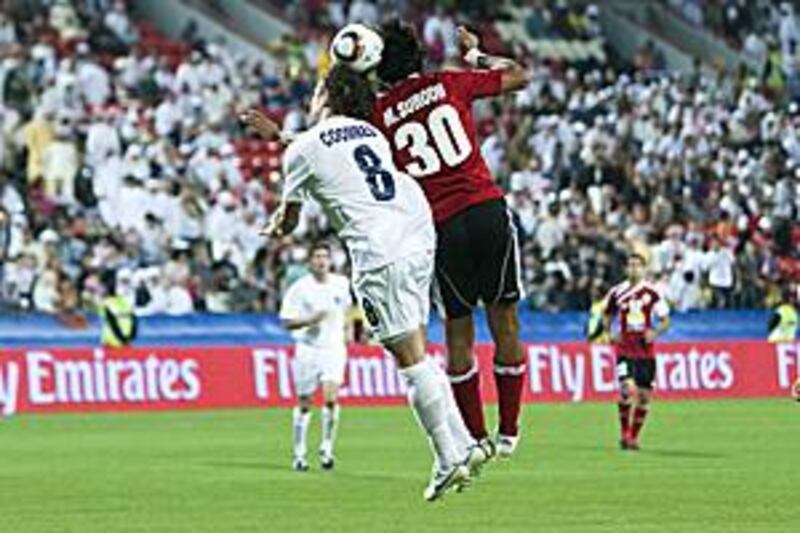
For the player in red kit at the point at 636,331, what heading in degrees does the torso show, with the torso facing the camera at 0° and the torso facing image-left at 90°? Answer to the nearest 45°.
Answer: approximately 0°

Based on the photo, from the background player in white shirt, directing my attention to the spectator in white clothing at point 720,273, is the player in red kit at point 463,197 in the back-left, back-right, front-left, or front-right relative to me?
back-right

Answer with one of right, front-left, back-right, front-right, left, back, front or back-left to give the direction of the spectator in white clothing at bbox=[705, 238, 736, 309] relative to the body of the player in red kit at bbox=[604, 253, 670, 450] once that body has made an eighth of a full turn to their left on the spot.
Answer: back-left

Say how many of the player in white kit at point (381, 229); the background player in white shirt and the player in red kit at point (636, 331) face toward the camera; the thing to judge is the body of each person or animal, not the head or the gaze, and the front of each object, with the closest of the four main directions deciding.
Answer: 2

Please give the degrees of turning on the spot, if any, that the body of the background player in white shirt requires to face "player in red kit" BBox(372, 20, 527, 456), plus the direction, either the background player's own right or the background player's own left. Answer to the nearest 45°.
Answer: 0° — they already face them

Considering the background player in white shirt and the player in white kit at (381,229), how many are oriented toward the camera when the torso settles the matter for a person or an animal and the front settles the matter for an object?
1

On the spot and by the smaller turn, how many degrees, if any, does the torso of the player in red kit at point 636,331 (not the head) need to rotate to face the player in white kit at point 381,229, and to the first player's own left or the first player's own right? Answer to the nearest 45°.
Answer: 0° — they already face them

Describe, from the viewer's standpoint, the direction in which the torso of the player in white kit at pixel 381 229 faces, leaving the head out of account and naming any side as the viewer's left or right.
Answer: facing away from the viewer and to the left of the viewer

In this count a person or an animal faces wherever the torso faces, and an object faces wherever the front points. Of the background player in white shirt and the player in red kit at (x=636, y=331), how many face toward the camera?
2
